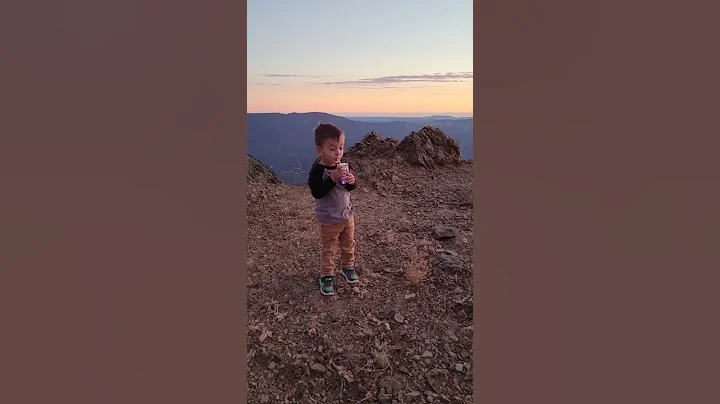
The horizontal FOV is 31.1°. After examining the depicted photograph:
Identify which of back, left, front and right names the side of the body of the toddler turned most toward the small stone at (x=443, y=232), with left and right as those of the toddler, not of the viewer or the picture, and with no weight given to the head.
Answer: left

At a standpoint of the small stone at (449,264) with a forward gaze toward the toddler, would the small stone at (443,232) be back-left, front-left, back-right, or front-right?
back-right

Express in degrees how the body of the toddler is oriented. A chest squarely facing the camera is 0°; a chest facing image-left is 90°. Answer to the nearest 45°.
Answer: approximately 315°

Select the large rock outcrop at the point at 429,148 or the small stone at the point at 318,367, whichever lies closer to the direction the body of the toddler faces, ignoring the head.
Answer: the small stone

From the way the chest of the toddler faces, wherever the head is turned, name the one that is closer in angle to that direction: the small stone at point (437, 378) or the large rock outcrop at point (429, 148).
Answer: the small stone

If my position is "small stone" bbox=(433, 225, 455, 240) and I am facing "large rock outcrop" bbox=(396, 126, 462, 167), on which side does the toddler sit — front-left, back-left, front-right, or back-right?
back-left

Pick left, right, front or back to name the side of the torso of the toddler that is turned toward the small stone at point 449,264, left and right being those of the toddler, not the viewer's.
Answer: left

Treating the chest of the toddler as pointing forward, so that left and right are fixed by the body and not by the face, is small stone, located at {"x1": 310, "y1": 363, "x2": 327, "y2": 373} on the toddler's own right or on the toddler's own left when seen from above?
on the toddler's own right
